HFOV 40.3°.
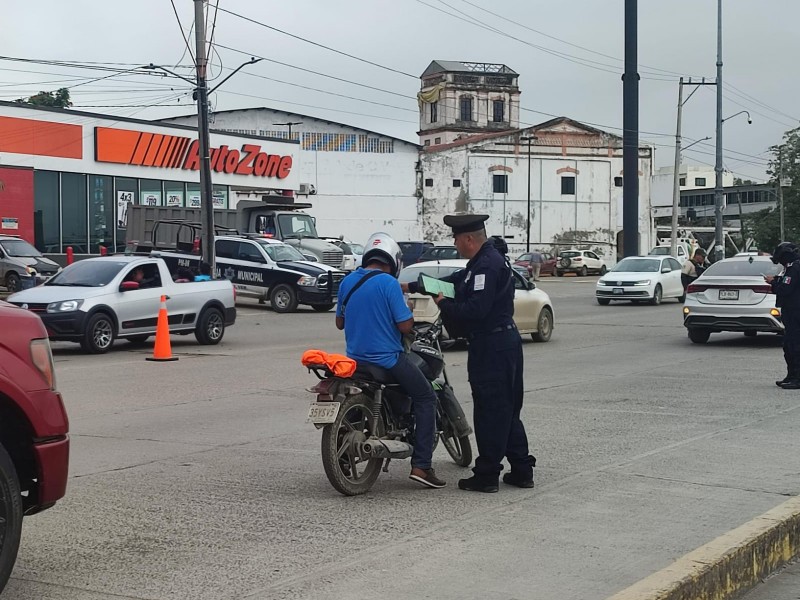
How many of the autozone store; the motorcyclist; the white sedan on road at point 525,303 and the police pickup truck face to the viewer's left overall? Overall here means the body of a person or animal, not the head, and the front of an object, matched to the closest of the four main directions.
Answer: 0

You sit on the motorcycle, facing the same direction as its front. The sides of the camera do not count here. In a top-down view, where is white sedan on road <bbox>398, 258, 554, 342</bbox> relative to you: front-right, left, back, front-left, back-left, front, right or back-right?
front-left

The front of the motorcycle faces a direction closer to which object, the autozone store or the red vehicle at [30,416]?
the autozone store

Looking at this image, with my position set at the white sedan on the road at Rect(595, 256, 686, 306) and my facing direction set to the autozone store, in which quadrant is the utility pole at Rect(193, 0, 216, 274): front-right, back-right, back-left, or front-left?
front-left

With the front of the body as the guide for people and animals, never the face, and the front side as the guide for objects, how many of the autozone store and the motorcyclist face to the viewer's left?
0

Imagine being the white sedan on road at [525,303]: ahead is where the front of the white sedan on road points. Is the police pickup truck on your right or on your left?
on your left

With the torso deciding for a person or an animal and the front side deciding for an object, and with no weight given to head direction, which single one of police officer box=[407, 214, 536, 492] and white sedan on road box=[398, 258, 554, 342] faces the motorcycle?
the police officer

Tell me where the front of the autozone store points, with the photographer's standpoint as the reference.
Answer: facing the viewer and to the right of the viewer

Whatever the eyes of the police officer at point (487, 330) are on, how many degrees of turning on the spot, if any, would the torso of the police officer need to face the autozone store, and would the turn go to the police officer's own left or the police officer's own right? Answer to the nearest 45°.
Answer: approximately 45° to the police officer's own right

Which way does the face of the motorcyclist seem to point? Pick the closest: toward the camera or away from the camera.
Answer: away from the camera

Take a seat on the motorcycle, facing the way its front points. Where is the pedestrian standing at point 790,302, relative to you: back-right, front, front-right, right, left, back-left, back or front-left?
front

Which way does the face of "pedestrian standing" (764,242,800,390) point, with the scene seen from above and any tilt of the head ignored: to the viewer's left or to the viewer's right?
to the viewer's left

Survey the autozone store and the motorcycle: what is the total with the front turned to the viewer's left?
0

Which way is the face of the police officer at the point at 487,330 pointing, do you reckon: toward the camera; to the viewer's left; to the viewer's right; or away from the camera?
to the viewer's left

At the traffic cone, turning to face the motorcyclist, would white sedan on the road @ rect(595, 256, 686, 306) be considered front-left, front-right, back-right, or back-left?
back-left
